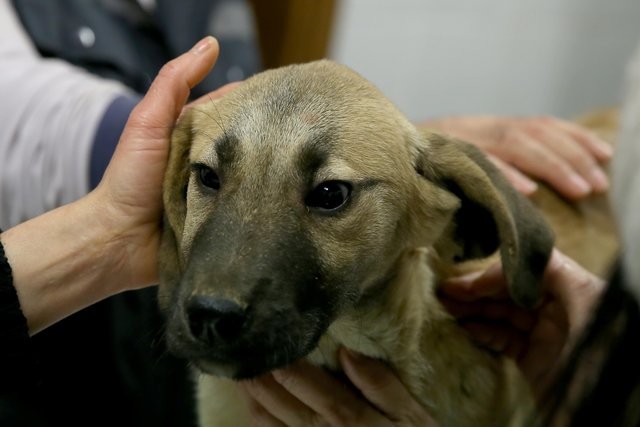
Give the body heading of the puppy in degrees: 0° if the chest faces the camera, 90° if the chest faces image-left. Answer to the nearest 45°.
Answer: approximately 45°
